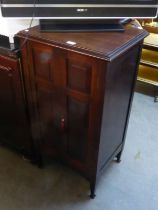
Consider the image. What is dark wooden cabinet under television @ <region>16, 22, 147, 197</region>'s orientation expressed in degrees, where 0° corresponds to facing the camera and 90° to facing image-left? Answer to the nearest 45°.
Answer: approximately 45°

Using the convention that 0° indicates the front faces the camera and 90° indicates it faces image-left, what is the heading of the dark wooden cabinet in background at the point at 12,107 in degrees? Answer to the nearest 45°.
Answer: approximately 45°
